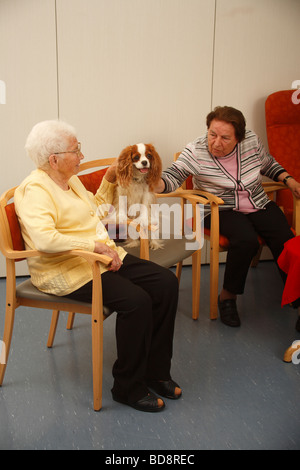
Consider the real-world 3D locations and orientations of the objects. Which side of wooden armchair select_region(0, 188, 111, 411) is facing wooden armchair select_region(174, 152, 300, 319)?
left

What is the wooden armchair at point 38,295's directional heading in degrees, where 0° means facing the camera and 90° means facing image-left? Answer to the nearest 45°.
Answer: approximately 315°

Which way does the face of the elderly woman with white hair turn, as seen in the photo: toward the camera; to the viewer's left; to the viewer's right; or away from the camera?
to the viewer's right

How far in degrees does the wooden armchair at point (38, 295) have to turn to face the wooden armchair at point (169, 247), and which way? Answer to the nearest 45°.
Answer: approximately 90° to its left

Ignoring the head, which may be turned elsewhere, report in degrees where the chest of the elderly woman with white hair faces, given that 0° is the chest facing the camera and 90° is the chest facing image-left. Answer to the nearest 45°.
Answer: approximately 315°

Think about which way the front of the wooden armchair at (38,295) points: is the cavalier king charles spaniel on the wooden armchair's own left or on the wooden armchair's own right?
on the wooden armchair's own left

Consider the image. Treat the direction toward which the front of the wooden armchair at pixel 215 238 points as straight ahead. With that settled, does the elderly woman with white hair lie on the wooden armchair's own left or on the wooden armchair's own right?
on the wooden armchair's own right
